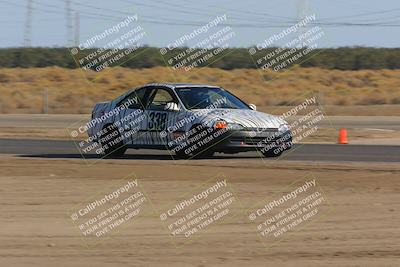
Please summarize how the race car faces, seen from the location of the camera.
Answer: facing the viewer and to the right of the viewer
